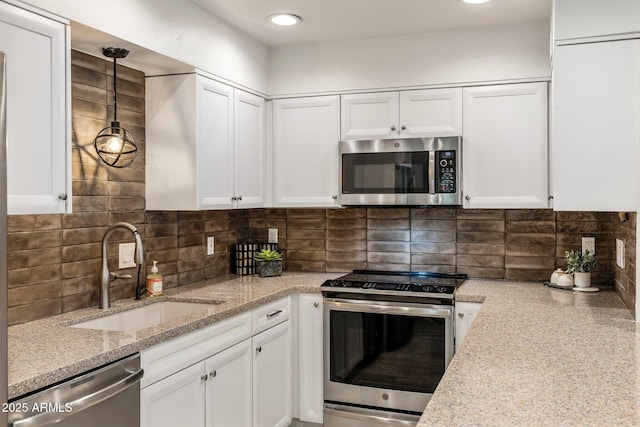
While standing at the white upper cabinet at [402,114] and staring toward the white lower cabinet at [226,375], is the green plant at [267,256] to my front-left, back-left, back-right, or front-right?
front-right

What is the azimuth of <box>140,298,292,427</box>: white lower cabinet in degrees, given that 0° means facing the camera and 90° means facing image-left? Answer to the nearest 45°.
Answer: approximately 315°

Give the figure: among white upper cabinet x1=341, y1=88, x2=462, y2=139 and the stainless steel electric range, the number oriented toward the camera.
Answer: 2

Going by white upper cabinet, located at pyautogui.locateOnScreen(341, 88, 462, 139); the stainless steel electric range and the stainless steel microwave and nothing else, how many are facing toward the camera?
3

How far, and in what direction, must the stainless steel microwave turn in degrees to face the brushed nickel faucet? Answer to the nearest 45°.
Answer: approximately 45° to its right

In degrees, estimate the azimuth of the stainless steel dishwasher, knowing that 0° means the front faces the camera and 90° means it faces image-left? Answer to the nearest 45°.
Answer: approximately 315°

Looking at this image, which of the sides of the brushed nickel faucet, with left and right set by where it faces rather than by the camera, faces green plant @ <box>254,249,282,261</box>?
left

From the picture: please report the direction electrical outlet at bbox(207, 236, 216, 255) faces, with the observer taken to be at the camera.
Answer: facing the viewer and to the right of the viewer

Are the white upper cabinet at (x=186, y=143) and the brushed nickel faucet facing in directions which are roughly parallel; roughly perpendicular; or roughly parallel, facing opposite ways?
roughly parallel

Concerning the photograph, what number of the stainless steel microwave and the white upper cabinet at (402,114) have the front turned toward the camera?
2

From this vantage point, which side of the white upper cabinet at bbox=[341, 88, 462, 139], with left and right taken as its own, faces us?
front
